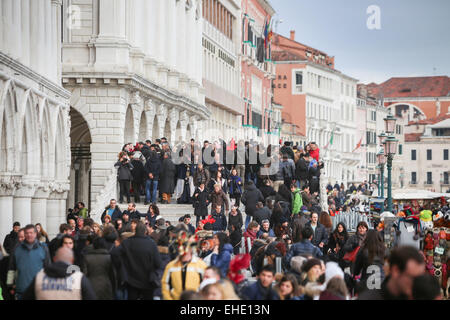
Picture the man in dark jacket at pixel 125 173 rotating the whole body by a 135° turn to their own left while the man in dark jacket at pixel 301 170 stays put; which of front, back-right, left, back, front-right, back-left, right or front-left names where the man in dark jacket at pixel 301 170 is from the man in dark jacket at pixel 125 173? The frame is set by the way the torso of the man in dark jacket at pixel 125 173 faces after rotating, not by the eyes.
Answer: front-right

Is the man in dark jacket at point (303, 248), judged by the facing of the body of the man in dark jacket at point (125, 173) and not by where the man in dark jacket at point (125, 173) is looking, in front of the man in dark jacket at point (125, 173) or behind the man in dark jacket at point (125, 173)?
in front

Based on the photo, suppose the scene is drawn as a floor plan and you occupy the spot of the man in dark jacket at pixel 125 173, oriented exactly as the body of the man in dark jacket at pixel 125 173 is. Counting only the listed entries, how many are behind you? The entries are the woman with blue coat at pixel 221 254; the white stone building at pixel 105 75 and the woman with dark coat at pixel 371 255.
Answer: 1
